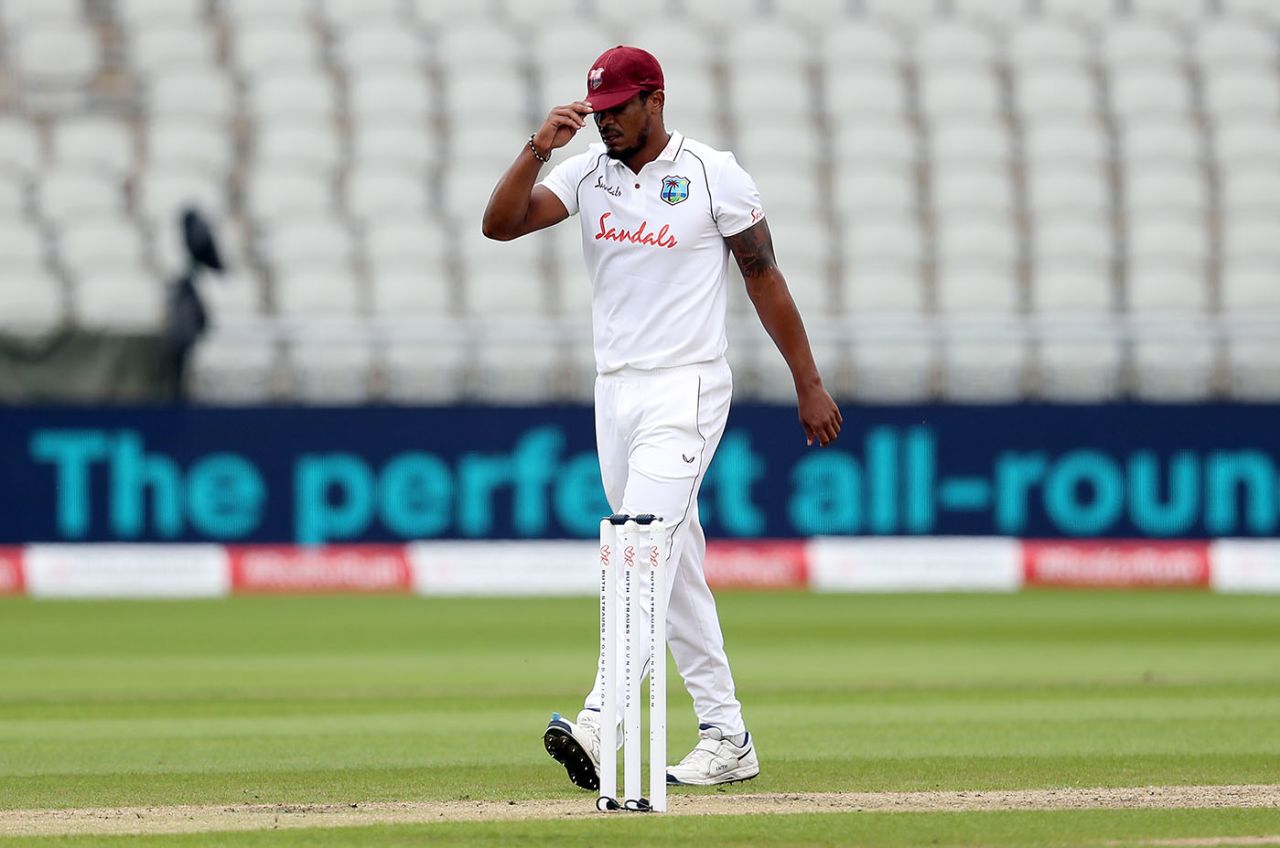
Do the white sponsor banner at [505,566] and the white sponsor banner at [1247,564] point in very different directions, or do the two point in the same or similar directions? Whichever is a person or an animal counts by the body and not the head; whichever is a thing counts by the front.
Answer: same or similar directions

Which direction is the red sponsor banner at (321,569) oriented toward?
toward the camera

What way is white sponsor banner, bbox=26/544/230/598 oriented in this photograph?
toward the camera

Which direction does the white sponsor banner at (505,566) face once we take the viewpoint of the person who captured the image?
facing the viewer

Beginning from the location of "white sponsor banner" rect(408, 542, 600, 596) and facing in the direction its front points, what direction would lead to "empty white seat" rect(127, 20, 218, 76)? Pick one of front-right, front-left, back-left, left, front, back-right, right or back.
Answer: back-right

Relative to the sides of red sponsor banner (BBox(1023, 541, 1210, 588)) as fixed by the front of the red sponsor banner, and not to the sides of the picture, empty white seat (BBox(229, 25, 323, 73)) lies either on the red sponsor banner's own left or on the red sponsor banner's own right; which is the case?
on the red sponsor banner's own right

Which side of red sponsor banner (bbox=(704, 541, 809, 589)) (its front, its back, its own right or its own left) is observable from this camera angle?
front

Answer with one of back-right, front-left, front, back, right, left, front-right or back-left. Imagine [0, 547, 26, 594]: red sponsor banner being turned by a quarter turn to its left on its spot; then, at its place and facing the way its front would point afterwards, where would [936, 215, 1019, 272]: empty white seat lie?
front

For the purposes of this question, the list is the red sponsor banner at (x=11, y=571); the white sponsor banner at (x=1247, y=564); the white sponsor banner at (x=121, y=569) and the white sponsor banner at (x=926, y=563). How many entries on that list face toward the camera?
4

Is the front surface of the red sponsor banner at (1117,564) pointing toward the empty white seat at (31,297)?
no

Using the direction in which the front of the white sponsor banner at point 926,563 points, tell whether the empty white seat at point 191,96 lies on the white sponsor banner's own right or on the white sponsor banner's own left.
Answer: on the white sponsor banner's own right

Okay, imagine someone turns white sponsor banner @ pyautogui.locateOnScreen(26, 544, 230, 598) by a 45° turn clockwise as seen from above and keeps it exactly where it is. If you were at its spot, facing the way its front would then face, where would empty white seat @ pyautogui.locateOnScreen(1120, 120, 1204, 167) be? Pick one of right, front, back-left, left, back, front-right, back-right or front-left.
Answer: back-left

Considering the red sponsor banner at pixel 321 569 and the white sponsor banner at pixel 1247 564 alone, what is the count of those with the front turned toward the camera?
2

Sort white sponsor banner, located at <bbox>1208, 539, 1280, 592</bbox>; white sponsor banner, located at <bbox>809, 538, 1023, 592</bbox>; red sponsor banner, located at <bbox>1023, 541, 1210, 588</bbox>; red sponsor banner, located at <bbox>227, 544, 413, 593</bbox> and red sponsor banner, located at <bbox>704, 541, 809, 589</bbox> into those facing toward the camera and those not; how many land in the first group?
5

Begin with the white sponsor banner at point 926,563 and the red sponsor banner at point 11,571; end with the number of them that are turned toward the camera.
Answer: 2
